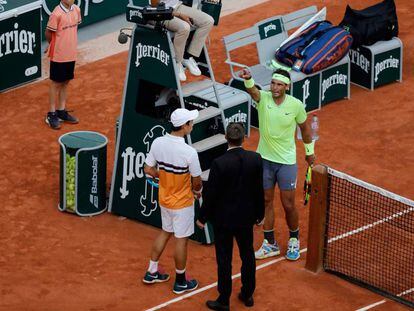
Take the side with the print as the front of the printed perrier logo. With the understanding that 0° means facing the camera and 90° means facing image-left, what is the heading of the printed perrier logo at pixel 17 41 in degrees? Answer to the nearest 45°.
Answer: approximately 0°

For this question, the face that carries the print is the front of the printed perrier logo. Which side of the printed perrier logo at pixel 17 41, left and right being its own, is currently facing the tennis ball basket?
front

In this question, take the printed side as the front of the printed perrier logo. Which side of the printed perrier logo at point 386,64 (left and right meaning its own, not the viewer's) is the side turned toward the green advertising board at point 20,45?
right

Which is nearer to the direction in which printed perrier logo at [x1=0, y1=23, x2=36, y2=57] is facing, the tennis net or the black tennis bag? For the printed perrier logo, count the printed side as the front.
the tennis net

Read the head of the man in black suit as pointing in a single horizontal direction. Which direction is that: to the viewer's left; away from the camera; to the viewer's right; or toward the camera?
away from the camera
